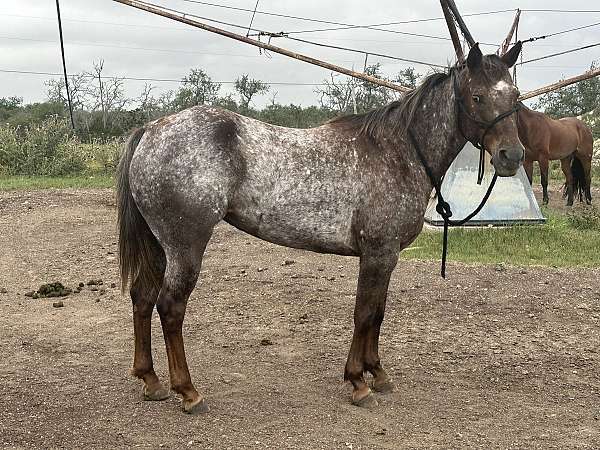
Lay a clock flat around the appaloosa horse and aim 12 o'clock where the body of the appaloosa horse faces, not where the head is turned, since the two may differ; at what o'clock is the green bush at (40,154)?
The green bush is roughly at 8 o'clock from the appaloosa horse.

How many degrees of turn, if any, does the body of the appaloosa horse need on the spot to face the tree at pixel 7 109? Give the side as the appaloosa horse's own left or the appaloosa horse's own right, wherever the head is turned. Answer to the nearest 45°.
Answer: approximately 135° to the appaloosa horse's own left

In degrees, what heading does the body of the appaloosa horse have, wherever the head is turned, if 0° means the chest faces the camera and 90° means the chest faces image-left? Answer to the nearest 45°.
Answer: approximately 270°

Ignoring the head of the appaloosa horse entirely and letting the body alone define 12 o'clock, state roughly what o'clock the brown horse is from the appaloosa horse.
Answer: The brown horse is roughly at 10 o'clock from the appaloosa horse.

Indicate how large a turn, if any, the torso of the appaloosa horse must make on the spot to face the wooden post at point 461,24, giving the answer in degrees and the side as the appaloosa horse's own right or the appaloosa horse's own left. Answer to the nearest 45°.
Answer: approximately 45° to the appaloosa horse's own left

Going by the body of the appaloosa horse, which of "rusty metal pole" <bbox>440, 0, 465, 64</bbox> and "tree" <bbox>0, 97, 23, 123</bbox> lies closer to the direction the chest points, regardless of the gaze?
the rusty metal pole

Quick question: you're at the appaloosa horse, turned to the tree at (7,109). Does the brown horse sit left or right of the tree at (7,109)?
right

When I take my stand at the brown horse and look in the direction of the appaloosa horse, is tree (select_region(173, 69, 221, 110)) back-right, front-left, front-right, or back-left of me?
back-right

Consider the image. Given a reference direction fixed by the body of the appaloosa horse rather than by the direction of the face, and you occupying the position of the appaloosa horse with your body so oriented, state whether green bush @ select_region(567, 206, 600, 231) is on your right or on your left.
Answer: on your left
